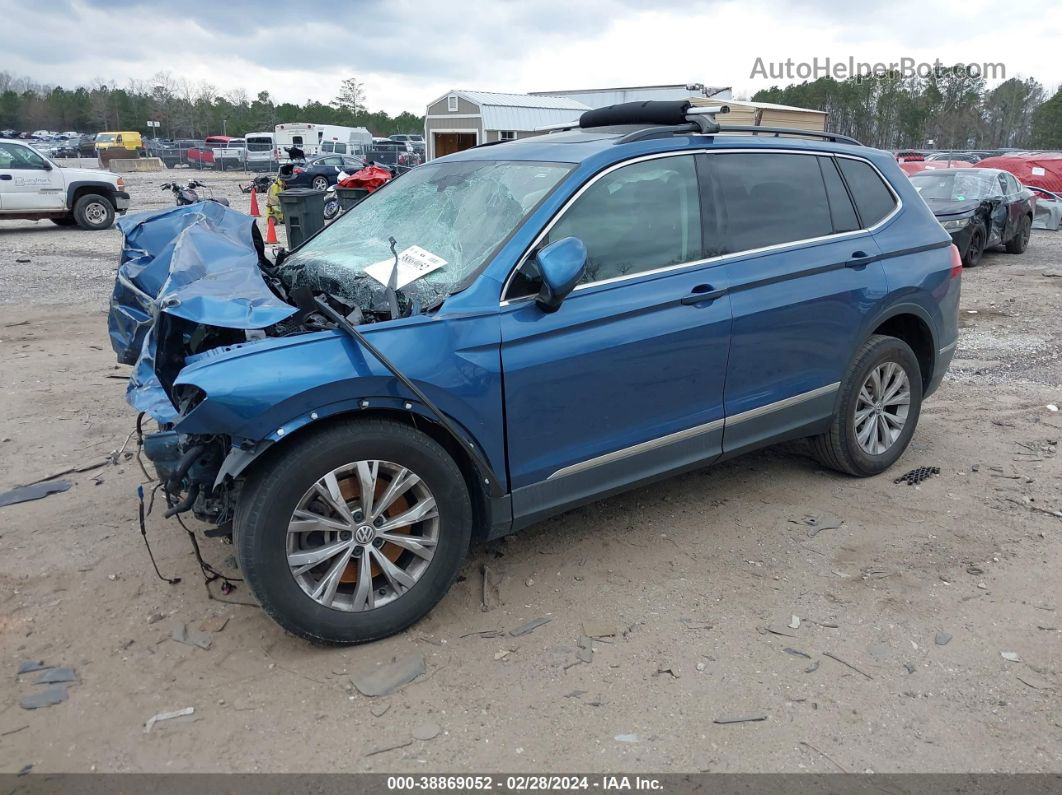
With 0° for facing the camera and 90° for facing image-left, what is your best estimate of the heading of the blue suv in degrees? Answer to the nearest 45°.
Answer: approximately 45°

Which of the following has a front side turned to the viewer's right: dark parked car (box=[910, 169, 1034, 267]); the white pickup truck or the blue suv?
the white pickup truck

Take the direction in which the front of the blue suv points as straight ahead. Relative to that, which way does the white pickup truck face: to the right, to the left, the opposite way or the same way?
the opposite way

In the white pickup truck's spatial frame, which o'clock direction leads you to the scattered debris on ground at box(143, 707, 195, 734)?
The scattered debris on ground is roughly at 3 o'clock from the white pickup truck.

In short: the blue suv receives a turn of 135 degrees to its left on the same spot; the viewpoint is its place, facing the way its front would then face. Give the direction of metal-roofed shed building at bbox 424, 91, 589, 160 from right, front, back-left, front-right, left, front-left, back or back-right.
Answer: left

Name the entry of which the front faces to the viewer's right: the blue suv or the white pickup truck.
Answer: the white pickup truck

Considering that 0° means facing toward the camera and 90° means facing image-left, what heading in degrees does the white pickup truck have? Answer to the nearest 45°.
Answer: approximately 270°

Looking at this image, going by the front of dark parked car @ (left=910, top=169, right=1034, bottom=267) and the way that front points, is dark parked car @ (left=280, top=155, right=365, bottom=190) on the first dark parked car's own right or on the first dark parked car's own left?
on the first dark parked car's own right
